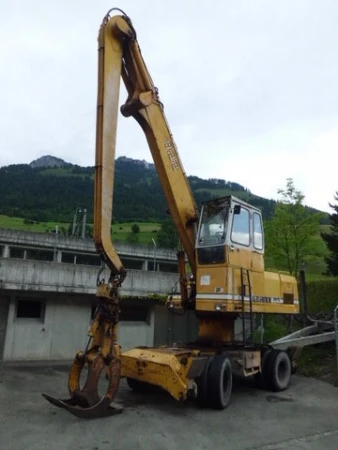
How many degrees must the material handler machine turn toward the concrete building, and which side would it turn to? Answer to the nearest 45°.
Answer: approximately 90° to its right

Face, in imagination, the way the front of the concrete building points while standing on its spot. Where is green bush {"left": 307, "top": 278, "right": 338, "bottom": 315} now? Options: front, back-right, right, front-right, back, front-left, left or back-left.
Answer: front-left

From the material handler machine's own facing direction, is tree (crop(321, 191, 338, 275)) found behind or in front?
behind

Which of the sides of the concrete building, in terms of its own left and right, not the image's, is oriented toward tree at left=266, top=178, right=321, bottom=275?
left

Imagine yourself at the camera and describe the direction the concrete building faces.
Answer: facing the viewer and to the right of the viewer

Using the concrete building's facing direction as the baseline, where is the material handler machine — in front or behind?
in front

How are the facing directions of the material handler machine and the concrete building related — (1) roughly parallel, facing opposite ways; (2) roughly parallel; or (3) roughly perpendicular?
roughly perpendicular

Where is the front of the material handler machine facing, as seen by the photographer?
facing the viewer and to the left of the viewer

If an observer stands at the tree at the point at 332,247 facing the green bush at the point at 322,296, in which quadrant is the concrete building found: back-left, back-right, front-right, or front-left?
front-right

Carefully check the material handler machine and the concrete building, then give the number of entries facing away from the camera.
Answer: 0
